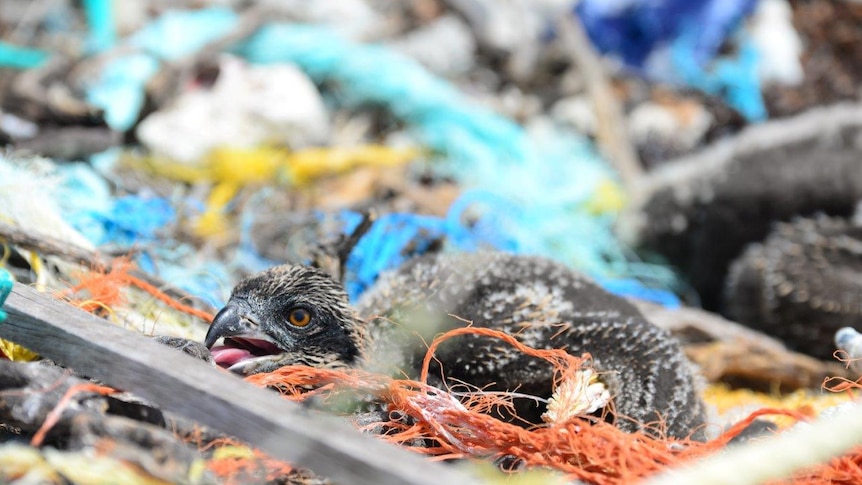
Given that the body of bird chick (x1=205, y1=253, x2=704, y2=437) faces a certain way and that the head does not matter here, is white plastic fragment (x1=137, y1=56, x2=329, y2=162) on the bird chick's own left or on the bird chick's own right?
on the bird chick's own right

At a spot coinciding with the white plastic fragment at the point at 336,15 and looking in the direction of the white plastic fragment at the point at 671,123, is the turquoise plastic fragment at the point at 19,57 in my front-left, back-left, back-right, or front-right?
back-right

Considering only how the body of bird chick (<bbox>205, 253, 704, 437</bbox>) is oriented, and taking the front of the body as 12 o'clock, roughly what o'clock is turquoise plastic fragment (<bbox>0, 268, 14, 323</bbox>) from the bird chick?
The turquoise plastic fragment is roughly at 11 o'clock from the bird chick.

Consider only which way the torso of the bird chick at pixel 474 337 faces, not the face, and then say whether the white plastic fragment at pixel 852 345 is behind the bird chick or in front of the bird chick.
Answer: behind

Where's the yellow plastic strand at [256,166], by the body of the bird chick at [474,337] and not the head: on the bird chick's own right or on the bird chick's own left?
on the bird chick's own right

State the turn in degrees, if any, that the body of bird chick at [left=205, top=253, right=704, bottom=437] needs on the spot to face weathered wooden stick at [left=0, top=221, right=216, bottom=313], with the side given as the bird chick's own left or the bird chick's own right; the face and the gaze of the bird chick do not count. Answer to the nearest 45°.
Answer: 0° — it already faces it

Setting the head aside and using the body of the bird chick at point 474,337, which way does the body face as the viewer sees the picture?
to the viewer's left
